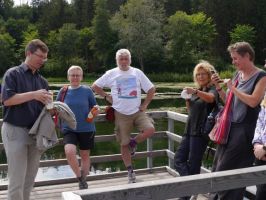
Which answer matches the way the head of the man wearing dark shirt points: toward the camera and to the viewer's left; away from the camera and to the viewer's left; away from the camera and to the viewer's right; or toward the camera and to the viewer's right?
toward the camera and to the viewer's right

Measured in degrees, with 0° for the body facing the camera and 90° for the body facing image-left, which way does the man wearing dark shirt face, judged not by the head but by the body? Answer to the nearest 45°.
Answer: approximately 315°

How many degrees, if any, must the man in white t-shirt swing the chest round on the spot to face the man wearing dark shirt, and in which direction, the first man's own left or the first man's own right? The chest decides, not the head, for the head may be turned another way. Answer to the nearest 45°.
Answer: approximately 45° to the first man's own right

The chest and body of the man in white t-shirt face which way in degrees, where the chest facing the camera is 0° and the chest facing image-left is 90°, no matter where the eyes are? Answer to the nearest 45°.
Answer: approximately 0°

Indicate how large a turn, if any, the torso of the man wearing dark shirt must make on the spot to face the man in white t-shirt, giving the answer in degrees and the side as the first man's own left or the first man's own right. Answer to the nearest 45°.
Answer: approximately 90° to the first man's own left

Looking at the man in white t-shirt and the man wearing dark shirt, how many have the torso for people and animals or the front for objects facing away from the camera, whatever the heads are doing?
0
